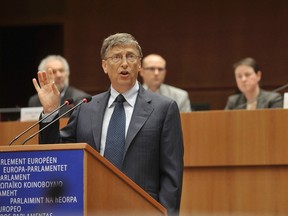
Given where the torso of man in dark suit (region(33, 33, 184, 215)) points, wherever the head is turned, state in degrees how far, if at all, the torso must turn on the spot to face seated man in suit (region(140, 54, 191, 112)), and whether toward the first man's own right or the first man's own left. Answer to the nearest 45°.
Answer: approximately 135° to the first man's own right

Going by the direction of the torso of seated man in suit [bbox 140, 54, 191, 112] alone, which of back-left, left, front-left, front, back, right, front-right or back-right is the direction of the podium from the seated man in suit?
front

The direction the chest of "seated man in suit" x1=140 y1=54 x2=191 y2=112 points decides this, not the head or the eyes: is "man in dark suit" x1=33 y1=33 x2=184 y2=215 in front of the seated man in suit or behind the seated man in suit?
in front

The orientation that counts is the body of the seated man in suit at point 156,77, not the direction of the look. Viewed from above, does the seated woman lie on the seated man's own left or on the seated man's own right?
on the seated man's own left

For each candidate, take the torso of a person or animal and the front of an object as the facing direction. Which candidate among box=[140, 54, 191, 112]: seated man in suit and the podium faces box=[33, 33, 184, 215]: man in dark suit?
the seated man in suit

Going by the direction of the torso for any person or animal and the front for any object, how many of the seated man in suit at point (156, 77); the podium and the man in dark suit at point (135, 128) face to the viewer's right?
0

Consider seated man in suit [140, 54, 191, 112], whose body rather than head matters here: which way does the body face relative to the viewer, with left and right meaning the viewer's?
facing the viewer

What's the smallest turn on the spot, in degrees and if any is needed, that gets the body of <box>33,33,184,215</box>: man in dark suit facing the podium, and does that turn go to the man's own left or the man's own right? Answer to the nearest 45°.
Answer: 0° — they already face it

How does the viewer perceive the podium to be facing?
facing the viewer and to the left of the viewer
